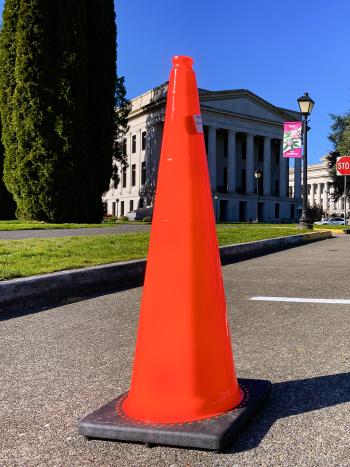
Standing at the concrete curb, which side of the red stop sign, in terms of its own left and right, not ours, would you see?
front

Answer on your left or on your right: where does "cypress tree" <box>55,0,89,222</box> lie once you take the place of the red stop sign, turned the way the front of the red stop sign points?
on your right

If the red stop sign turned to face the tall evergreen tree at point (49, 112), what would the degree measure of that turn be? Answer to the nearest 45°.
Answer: approximately 90° to its right

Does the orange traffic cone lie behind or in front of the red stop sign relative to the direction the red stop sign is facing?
in front

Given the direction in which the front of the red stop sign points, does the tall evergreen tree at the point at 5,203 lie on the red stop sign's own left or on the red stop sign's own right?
on the red stop sign's own right

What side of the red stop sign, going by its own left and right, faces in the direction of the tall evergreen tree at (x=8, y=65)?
right

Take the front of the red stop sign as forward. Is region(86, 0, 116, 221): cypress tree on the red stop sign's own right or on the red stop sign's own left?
on the red stop sign's own right

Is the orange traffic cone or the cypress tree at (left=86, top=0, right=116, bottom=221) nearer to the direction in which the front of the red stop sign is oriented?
the orange traffic cone

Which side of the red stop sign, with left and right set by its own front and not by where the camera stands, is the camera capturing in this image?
front
